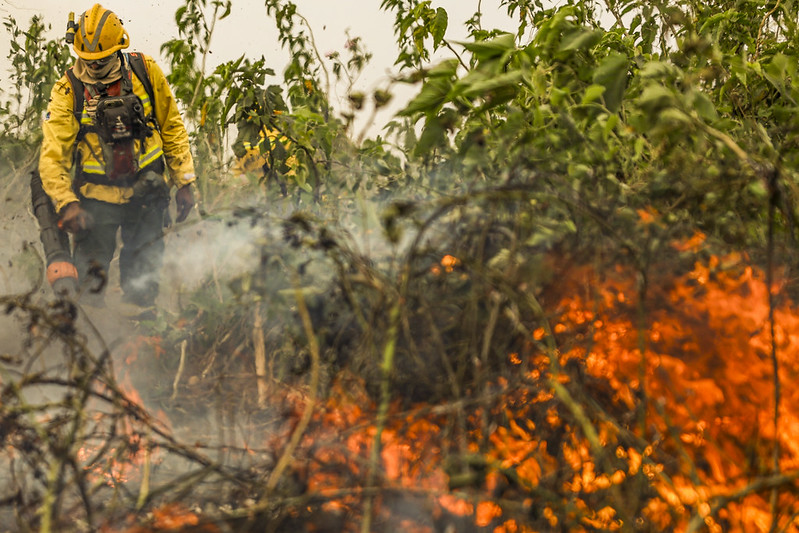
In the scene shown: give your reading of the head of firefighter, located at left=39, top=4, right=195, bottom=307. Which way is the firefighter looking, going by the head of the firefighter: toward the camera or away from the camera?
toward the camera

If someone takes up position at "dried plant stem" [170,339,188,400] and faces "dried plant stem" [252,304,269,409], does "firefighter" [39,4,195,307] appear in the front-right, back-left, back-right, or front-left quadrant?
back-left

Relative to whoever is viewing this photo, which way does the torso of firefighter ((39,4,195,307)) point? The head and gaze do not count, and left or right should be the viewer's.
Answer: facing the viewer
